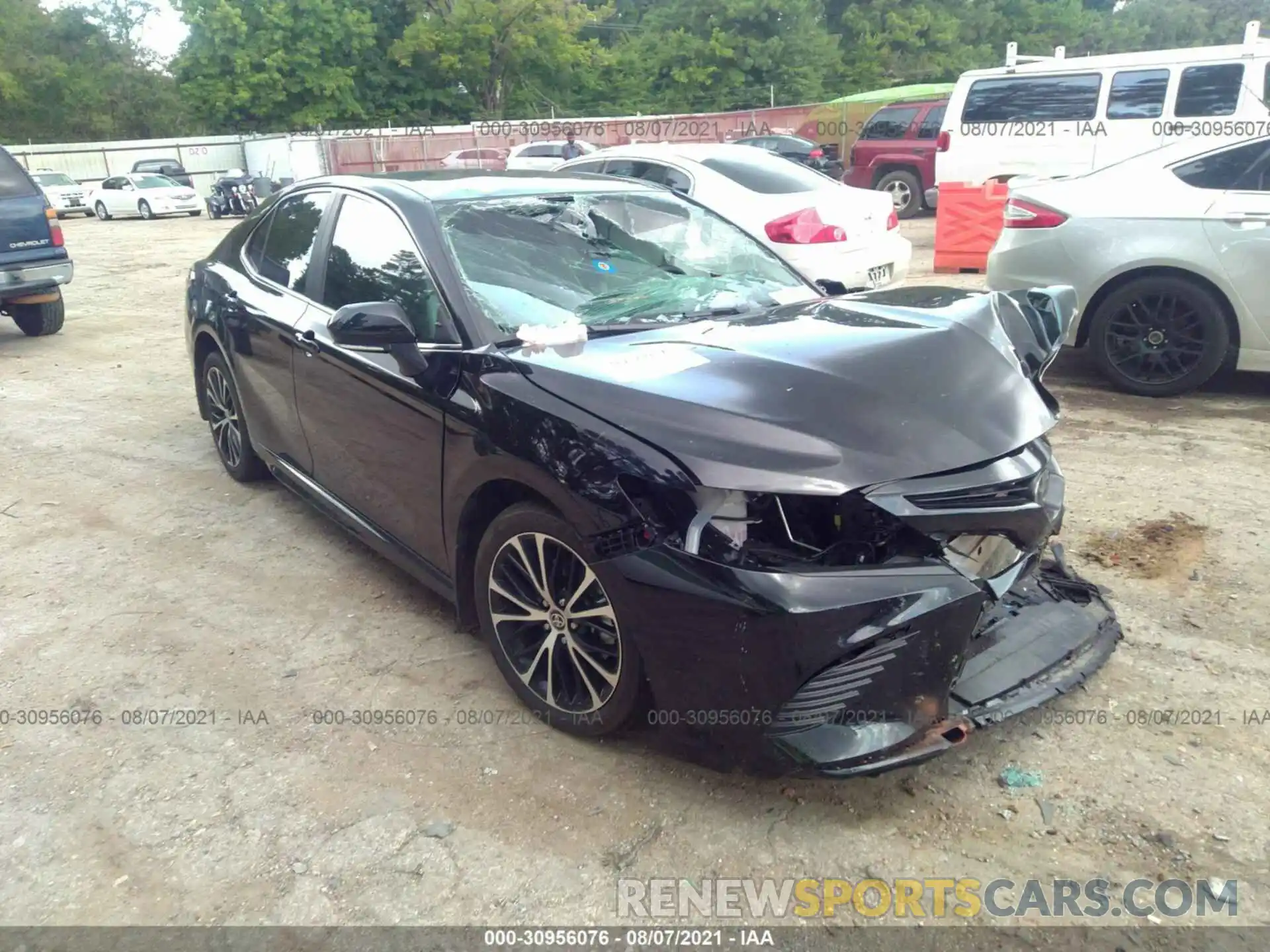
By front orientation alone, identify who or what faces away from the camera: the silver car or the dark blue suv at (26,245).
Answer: the dark blue suv

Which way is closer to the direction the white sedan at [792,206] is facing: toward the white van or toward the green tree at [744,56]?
the green tree

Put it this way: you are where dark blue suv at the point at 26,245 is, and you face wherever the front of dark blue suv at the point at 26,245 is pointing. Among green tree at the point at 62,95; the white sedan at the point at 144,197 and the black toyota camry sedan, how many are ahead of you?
2

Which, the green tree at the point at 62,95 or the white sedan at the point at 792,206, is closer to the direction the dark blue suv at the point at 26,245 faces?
the green tree

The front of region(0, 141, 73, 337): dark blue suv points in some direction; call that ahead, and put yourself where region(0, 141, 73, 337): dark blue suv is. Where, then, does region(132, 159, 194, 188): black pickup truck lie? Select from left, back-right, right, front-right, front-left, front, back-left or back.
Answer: front

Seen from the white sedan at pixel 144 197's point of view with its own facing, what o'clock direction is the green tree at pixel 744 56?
The green tree is roughly at 10 o'clock from the white sedan.

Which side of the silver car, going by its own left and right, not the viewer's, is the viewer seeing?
right

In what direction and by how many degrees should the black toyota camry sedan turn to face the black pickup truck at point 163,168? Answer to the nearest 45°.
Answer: approximately 180°

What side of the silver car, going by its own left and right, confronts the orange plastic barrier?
left

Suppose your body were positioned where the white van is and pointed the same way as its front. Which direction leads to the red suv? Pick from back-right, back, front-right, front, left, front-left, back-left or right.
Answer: back-left

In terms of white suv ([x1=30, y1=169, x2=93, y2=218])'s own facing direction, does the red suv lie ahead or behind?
ahead

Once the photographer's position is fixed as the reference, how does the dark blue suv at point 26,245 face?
facing away from the viewer

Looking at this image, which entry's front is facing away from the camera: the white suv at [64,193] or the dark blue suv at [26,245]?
the dark blue suv

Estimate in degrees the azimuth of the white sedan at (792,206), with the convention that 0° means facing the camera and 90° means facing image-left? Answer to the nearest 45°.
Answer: approximately 135°

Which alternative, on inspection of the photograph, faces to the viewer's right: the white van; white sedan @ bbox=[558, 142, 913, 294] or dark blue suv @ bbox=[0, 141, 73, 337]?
the white van

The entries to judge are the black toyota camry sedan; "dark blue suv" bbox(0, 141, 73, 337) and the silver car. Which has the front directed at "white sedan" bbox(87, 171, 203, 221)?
the dark blue suv

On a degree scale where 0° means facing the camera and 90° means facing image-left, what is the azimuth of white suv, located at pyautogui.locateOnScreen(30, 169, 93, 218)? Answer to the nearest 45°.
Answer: approximately 315°

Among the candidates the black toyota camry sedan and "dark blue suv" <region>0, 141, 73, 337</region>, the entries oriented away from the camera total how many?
1

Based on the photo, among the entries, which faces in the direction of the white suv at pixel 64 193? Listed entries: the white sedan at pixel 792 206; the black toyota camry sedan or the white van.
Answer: the white sedan at pixel 792 206
